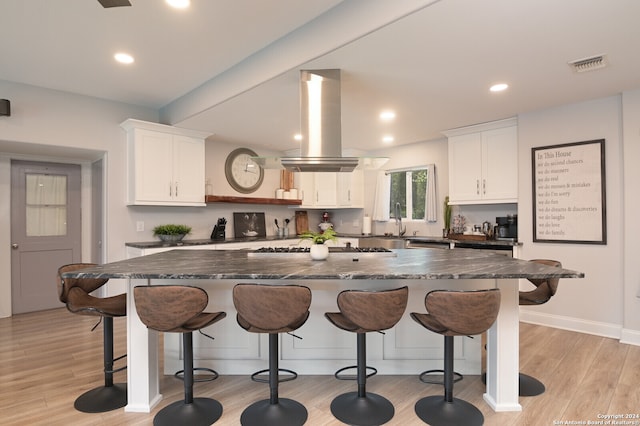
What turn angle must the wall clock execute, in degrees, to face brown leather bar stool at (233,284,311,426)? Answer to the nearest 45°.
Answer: approximately 45° to its right

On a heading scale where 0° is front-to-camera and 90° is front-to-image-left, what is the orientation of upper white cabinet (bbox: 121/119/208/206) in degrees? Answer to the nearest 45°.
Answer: approximately 315°

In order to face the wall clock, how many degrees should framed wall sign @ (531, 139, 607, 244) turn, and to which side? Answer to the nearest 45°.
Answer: approximately 45° to its right

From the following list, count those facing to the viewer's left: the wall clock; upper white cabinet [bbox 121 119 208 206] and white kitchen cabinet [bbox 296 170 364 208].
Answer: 0

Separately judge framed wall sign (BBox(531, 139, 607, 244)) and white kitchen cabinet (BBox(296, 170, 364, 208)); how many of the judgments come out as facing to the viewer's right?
0

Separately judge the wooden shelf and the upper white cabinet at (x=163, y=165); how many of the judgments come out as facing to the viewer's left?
0

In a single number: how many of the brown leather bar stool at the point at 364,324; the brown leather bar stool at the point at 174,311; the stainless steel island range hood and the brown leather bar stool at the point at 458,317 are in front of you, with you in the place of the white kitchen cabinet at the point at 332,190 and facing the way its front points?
4

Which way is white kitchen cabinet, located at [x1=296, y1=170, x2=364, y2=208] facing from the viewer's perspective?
toward the camera

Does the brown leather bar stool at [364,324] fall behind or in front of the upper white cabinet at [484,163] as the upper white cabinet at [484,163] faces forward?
in front

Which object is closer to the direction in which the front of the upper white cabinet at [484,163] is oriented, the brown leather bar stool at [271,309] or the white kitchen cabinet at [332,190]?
the brown leather bar stool
